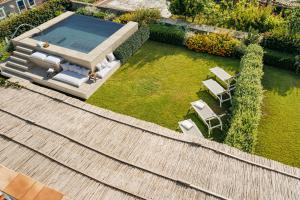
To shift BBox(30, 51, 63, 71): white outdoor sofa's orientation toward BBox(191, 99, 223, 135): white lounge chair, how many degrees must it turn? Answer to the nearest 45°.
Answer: approximately 90° to its left

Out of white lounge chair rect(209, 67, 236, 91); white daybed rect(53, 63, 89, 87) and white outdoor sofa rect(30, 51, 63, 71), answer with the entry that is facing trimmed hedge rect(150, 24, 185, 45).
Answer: the white lounge chair

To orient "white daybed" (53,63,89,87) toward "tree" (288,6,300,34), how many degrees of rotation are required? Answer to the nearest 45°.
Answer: approximately 135° to its left

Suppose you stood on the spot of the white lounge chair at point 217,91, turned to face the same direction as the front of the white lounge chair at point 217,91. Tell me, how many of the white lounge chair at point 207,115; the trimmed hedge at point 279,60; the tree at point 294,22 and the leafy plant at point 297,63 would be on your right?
3

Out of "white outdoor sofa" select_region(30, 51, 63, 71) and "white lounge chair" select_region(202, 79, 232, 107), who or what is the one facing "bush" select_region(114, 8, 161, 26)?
the white lounge chair

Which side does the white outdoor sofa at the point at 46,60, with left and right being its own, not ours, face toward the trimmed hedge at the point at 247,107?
left

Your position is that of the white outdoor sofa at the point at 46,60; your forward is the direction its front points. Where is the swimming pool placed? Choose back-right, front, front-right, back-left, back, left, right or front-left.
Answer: back

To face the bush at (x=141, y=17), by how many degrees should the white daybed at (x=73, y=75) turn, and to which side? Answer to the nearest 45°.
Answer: approximately 180°

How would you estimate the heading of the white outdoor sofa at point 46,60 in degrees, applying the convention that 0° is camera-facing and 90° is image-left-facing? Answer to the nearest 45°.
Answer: approximately 45°

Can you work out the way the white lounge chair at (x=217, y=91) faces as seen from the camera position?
facing away from the viewer and to the left of the viewer
